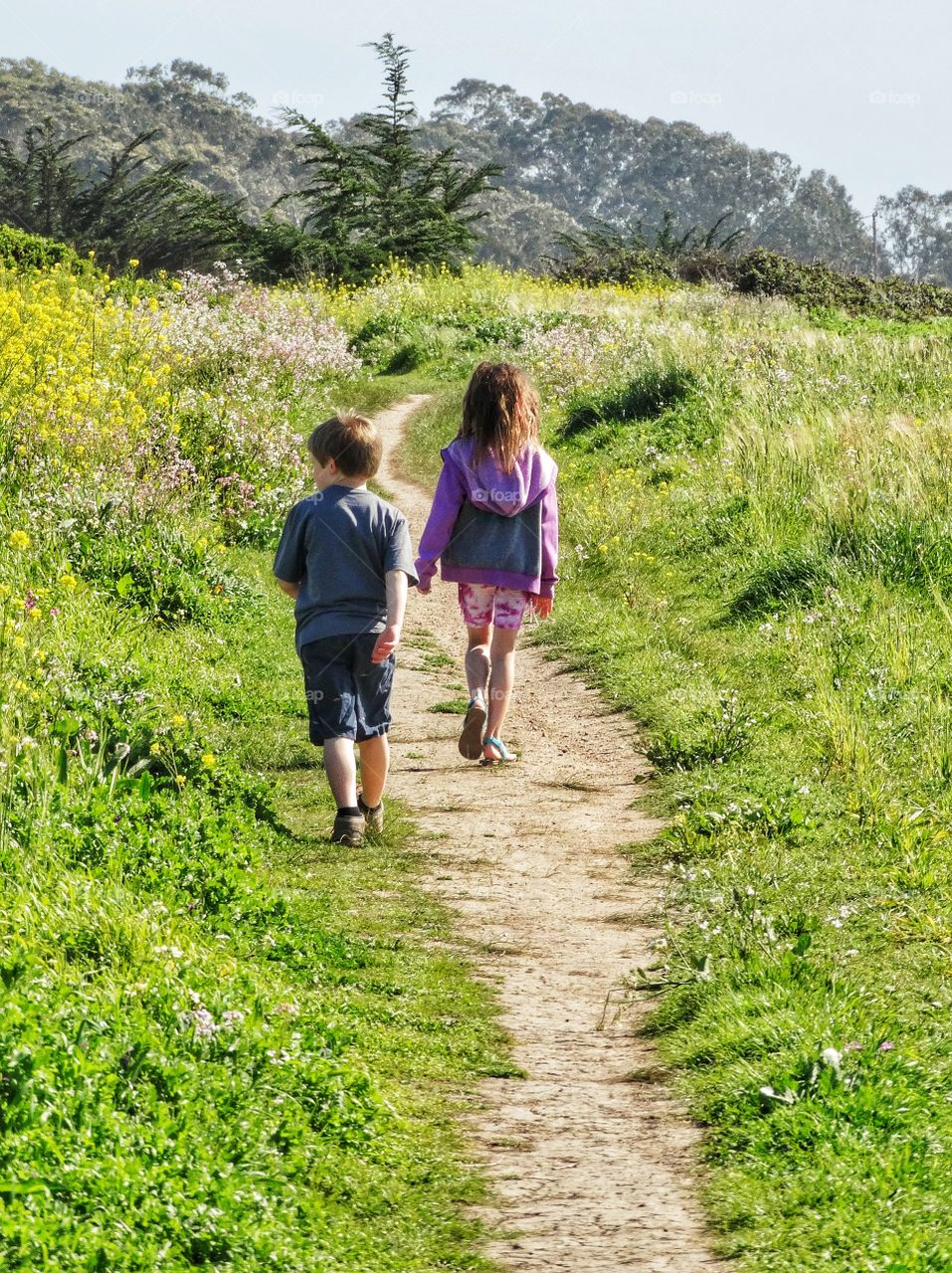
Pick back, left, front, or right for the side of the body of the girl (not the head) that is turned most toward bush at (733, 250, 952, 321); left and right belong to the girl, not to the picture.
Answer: front

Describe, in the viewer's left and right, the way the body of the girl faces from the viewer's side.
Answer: facing away from the viewer

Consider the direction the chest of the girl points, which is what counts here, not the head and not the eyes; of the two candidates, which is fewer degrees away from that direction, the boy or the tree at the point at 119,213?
the tree

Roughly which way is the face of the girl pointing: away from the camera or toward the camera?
away from the camera

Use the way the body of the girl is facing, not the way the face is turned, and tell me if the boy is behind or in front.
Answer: behind

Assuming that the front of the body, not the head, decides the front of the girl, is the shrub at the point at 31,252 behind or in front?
in front

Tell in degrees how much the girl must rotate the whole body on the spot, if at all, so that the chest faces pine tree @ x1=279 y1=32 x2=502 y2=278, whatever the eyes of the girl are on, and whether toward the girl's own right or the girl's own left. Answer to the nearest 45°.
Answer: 0° — they already face it

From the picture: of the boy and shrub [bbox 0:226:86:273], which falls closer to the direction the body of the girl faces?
the shrub

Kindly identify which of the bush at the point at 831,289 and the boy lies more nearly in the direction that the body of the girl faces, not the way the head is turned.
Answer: the bush
